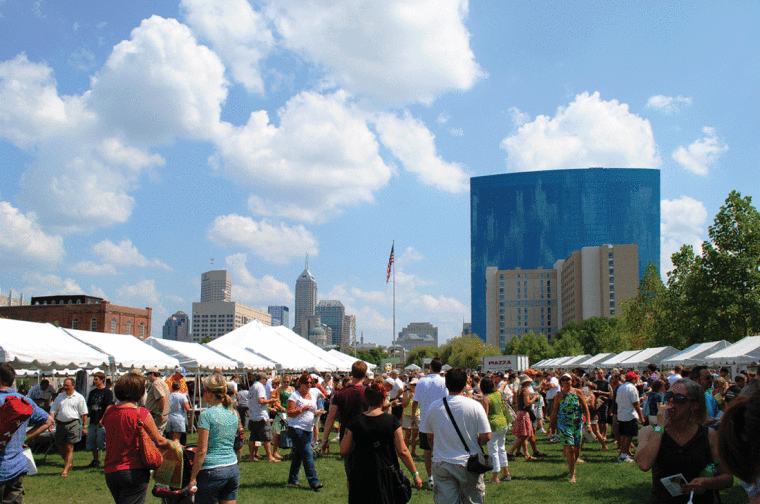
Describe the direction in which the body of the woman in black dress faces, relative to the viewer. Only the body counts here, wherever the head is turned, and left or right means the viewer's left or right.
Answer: facing away from the viewer

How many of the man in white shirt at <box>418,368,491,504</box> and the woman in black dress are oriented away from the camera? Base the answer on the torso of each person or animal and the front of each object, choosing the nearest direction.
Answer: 2

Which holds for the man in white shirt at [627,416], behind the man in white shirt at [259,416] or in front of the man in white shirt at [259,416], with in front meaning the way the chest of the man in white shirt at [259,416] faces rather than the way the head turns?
in front

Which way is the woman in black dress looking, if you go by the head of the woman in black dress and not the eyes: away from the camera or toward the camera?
away from the camera

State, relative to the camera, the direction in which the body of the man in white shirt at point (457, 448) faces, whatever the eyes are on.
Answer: away from the camera

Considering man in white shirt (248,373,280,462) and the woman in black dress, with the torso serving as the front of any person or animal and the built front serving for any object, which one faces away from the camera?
the woman in black dress

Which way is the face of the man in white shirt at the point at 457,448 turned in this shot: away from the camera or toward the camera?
away from the camera

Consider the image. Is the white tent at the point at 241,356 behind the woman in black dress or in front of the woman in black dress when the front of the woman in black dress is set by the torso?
in front

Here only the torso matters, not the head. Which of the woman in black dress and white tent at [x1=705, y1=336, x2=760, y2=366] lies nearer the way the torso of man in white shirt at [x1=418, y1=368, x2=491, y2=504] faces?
the white tent
